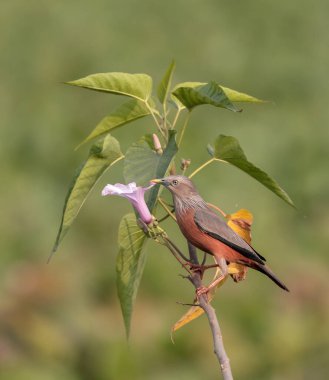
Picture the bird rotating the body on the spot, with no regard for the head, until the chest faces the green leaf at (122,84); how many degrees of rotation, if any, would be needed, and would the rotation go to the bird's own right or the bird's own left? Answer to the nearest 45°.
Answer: approximately 45° to the bird's own right

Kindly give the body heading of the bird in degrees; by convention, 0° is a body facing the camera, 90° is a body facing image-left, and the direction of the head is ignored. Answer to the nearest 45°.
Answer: approximately 90°
